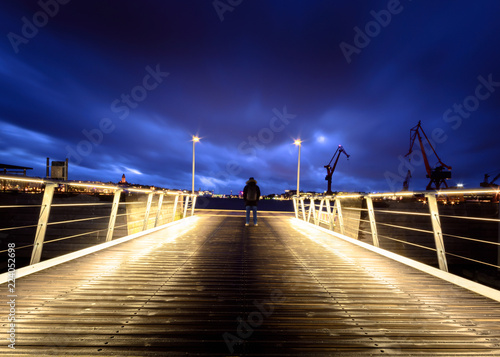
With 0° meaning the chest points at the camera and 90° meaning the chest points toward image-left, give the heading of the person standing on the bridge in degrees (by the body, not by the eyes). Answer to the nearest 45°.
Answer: approximately 180°
